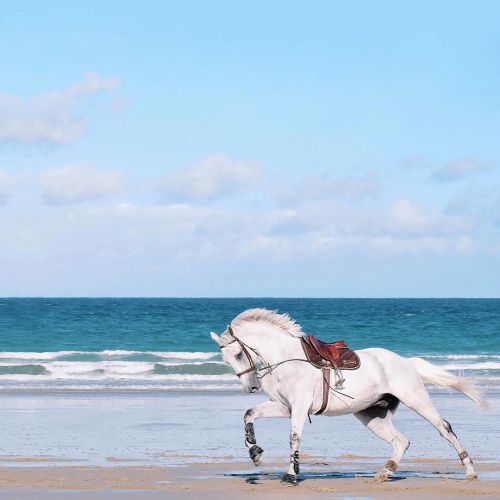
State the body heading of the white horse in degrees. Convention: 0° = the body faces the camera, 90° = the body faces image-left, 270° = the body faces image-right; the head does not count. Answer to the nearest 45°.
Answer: approximately 90°
